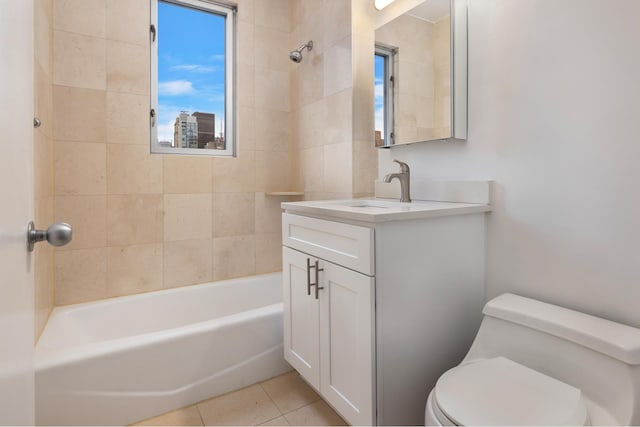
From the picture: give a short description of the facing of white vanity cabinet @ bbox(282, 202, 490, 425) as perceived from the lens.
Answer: facing the viewer and to the left of the viewer

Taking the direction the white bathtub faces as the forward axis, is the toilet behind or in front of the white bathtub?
in front

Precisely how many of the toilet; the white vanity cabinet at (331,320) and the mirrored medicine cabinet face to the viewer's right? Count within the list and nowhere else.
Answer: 0

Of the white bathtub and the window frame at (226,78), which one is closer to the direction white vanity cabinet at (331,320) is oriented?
the white bathtub

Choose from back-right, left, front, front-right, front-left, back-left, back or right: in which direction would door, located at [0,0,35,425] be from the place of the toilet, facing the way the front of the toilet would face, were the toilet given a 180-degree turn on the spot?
back

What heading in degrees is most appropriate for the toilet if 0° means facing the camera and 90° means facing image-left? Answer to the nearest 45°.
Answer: approximately 45°

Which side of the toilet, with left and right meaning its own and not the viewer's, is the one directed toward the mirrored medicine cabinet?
right
